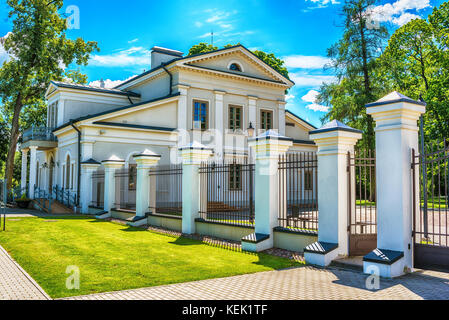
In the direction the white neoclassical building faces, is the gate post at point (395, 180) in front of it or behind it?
in front

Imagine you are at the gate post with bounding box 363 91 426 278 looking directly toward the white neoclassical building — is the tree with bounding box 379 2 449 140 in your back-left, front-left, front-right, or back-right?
front-right

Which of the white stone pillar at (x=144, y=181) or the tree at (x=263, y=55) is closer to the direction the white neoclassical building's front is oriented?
the white stone pillar

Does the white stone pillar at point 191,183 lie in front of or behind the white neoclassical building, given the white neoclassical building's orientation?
in front

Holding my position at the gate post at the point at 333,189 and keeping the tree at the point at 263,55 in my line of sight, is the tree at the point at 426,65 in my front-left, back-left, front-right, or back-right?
front-right

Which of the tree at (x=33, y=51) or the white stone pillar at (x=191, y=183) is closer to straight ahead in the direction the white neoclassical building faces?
the white stone pillar

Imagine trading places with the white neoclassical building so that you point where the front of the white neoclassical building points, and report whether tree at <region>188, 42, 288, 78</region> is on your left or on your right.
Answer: on your left

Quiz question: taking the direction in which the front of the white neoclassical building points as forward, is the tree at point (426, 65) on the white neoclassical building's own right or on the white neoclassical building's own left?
on the white neoclassical building's own left

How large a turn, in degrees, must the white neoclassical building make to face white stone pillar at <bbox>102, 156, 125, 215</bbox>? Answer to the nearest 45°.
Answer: approximately 45° to its right

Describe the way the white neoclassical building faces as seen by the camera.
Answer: facing the viewer and to the right of the viewer
